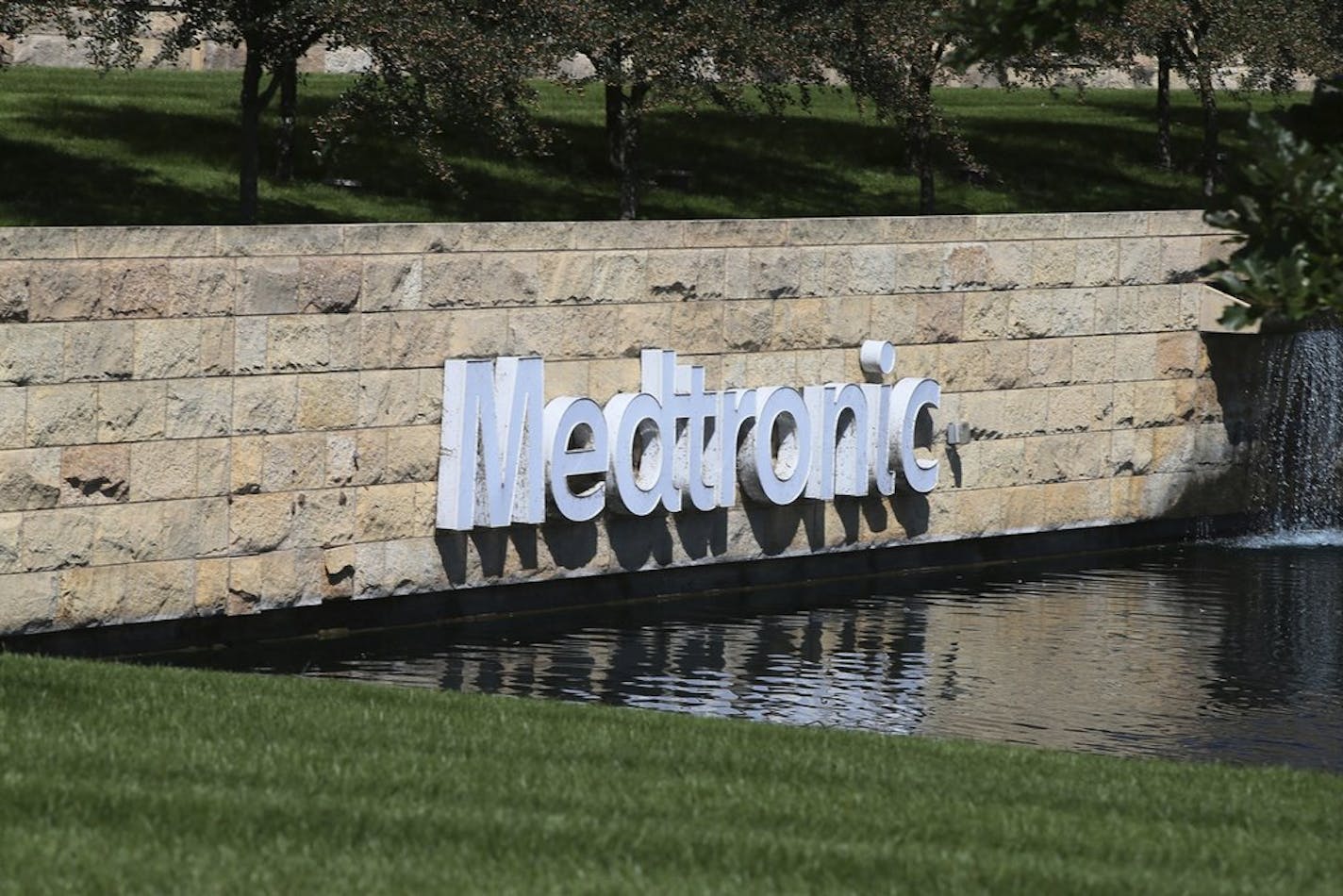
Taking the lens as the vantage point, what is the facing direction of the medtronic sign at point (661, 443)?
facing the viewer and to the right of the viewer

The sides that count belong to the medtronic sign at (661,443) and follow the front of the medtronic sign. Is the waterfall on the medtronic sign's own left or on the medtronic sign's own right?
on the medtronic sign's own left
